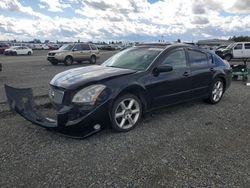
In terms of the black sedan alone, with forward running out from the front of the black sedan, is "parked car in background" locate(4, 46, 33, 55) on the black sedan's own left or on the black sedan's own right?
on the black sedan's own right

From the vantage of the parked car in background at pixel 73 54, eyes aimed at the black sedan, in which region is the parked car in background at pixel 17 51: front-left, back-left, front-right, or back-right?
back-right

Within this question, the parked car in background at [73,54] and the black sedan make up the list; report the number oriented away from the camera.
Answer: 0

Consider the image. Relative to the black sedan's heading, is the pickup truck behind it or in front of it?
behind

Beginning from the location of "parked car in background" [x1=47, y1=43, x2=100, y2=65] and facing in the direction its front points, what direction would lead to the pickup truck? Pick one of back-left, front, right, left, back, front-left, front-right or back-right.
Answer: back-left

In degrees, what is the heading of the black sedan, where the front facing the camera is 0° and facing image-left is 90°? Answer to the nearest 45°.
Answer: approximately 45°

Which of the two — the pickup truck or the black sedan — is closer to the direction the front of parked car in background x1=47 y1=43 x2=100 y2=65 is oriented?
the black sedan

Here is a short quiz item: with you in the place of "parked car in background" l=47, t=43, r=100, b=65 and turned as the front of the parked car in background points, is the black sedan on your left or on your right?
on your left

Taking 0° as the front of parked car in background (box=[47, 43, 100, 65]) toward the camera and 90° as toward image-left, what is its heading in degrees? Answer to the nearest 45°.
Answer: approximately 45°
